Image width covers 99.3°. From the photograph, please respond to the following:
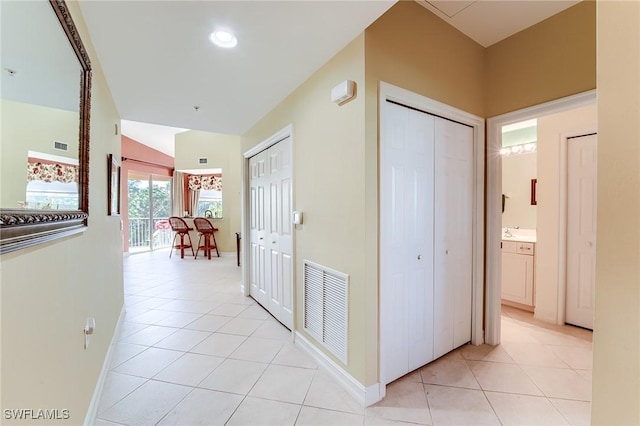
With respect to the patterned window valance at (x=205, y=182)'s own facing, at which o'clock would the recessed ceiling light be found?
The recessed ceiling light is roughly at 12 o'clock from the patterned window valance.

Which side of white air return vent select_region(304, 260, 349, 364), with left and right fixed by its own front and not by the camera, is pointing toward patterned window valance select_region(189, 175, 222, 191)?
right

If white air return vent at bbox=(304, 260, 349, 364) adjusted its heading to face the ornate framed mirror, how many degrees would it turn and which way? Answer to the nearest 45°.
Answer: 0° — it already faces it

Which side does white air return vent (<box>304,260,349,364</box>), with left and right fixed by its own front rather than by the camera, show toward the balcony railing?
right

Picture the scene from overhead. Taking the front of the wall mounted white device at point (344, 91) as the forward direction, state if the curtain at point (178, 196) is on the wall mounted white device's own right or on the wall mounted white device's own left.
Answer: on the wall mounted white device's own right

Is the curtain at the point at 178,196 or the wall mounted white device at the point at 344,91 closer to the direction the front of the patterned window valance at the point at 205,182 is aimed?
the wall mounted white device

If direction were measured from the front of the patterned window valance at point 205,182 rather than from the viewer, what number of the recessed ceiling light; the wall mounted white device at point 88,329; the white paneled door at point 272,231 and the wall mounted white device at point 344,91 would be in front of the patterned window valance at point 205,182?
4

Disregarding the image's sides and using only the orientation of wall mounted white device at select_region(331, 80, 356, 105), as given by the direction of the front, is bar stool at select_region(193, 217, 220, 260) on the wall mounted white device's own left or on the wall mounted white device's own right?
on the wall mounted white device's own right
